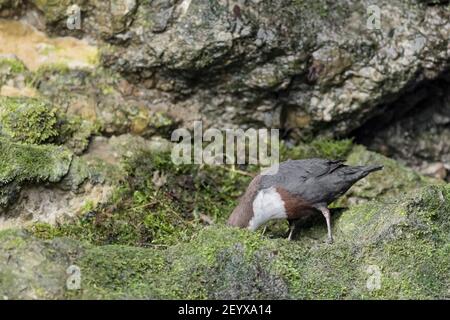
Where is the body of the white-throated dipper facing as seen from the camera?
to the viewer's left
